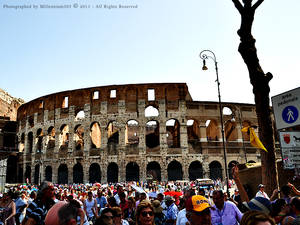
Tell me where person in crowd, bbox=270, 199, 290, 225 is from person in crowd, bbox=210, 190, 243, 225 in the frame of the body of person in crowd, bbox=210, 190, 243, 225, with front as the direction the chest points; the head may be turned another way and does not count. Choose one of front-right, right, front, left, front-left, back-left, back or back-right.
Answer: back-left

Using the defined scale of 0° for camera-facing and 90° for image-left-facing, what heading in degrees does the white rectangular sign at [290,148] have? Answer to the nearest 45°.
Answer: approximately 0°

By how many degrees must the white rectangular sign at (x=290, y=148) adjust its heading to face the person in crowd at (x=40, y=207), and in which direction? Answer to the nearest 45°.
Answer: approximately 45° to its right

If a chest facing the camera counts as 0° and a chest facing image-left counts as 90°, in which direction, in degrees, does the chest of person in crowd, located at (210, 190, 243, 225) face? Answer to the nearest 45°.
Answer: approximately 45°

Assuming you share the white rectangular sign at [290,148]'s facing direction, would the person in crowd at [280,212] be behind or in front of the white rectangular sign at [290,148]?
in front

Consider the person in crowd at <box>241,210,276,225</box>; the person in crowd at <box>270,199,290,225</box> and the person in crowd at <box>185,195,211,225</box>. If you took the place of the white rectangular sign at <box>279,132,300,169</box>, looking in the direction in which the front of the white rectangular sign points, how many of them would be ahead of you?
3

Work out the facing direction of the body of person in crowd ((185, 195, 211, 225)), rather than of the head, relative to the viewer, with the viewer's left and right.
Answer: facing the viewer and to the right of the viewer

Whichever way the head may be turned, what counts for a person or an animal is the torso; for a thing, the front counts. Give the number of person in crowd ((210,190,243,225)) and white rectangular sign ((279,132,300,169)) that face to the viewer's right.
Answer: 0

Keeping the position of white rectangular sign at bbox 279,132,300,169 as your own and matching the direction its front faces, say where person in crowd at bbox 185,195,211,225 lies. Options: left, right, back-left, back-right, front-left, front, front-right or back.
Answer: front
